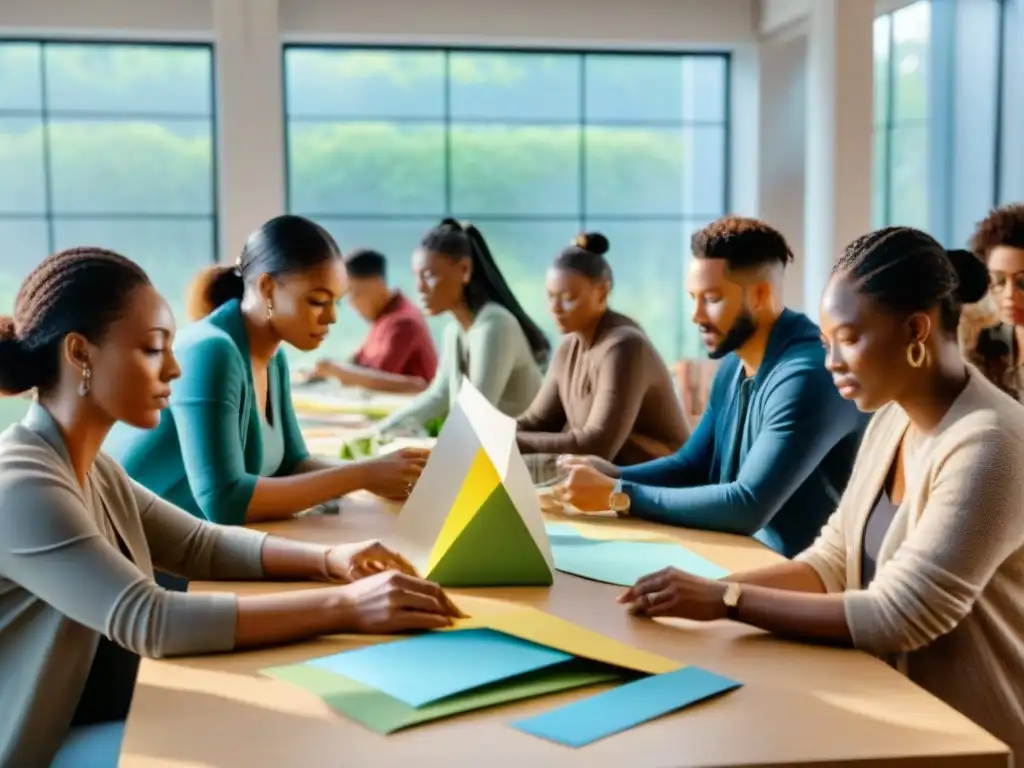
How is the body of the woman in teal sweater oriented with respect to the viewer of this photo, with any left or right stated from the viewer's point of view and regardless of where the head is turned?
facing the viewer and to the right of the viewer

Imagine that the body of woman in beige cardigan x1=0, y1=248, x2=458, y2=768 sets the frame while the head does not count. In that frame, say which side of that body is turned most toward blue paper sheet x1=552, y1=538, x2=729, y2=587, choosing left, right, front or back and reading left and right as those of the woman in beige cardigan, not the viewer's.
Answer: front

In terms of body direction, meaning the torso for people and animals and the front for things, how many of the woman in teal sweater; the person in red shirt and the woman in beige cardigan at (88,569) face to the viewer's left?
1

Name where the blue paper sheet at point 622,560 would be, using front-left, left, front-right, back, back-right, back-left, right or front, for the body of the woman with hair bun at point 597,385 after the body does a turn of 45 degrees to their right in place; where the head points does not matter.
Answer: left

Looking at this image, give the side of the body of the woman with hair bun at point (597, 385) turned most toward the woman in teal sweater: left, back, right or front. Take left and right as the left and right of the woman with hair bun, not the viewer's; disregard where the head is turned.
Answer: front

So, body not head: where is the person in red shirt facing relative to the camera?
to the viewer's left

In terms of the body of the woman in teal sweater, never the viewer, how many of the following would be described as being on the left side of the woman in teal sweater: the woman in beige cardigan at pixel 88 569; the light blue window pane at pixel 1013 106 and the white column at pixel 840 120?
2

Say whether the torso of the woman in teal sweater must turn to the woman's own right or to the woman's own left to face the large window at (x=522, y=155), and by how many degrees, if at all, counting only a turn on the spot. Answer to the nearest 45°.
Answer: approximately 135° to the woman's own left

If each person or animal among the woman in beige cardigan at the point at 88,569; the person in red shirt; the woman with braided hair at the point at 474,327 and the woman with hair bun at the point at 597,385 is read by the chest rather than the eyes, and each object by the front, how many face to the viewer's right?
1

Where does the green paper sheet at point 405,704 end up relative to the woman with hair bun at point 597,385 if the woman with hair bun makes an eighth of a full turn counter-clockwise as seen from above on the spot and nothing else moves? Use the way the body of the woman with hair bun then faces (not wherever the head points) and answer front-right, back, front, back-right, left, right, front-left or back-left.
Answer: front

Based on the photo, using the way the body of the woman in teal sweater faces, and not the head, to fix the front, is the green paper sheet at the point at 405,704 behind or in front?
in front

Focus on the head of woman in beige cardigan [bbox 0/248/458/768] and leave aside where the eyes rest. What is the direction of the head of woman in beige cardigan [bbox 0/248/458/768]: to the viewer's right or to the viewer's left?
to the viewer's right

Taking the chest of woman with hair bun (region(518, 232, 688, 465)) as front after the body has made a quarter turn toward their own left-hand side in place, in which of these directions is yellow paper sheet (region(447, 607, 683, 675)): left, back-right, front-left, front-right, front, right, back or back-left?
front-right

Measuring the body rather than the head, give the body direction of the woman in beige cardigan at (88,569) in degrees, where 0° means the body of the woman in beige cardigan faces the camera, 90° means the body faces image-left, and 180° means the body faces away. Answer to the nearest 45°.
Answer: approximately 270°

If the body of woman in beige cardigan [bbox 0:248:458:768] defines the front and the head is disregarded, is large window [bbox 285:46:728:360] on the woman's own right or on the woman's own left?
on the woman's own left
